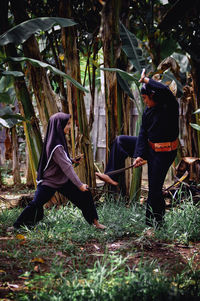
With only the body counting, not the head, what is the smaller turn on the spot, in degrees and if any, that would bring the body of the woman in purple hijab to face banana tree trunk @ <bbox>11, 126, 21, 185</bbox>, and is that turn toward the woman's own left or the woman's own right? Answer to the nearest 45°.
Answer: approximately 90° to the woman's own left

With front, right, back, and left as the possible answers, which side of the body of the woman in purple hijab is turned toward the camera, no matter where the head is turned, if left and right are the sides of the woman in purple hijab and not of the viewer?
right

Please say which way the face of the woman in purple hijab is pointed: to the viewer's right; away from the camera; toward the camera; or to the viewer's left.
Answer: to the viewer's right
